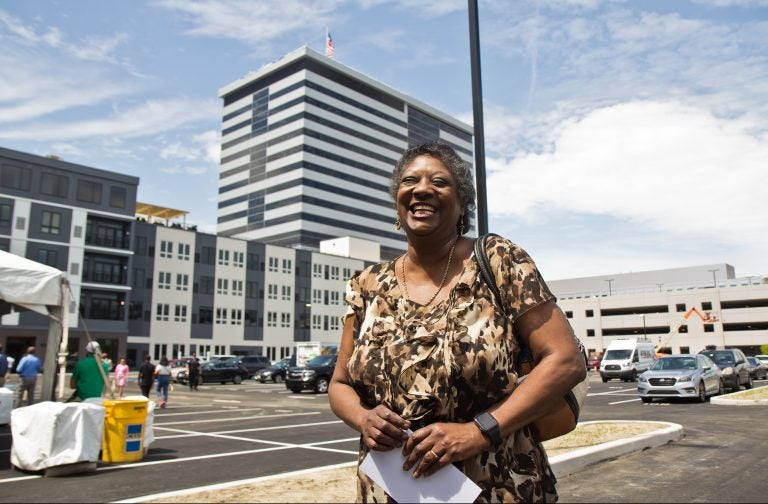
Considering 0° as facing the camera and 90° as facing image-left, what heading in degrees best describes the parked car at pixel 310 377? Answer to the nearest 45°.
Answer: approximately 45°

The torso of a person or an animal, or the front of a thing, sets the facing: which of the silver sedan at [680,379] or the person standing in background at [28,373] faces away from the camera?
the person standing in background

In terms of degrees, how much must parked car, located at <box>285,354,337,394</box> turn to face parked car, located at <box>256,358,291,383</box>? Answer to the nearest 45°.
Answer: approximately 135° to its right

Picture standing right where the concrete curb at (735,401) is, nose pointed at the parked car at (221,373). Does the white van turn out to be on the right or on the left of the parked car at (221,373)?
right

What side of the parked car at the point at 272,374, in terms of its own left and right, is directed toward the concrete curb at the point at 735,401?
left

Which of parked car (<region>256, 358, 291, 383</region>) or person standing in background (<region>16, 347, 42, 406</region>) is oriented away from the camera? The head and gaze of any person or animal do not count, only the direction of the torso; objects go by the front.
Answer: the person standing in background

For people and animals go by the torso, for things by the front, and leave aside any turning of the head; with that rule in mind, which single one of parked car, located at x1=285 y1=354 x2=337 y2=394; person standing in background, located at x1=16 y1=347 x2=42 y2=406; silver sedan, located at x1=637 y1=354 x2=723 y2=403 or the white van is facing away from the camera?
the person standing in background

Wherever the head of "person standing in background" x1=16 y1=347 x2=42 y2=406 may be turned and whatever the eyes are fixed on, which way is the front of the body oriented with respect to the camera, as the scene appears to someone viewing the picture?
away from the camera

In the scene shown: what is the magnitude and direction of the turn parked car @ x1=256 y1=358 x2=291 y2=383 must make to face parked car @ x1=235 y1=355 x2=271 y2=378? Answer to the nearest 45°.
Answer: approximately 135° to its right
